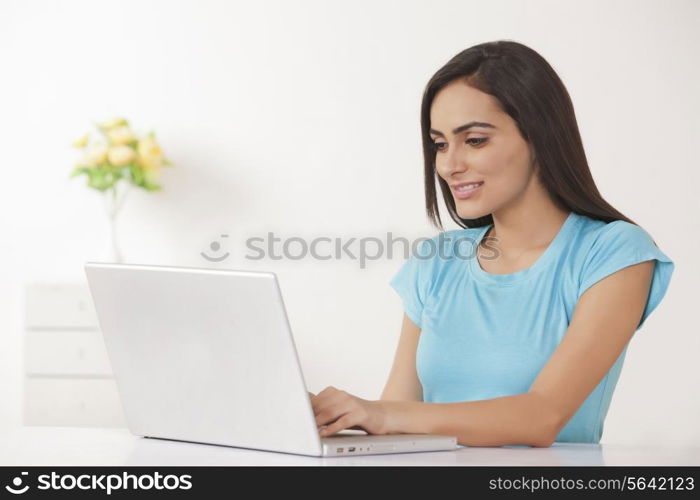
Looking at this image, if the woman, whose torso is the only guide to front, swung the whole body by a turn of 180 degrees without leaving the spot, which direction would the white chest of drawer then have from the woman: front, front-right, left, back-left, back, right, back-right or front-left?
left

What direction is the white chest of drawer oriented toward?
toward the camera

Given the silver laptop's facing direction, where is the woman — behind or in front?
in front

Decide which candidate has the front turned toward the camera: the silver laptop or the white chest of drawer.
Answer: the white chest of drawer

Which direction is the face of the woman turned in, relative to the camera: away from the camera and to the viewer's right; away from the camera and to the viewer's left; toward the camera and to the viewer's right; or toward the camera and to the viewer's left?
toward the camera and to the viewer's left

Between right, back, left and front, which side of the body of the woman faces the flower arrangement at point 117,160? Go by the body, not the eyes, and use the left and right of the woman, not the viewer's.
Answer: right

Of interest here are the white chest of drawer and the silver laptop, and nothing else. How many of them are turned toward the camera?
1

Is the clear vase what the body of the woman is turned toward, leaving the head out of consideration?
no

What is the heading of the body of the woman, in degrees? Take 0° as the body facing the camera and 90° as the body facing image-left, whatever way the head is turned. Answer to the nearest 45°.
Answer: approximately 45°

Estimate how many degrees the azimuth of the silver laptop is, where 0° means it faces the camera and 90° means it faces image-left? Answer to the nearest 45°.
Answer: approximately 225°

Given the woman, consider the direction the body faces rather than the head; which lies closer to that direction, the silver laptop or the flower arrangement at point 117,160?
the silver laptop

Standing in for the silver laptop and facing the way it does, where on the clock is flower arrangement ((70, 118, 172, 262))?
The flower arrangement is roughly at 10 o'clock from the silver laptop.
